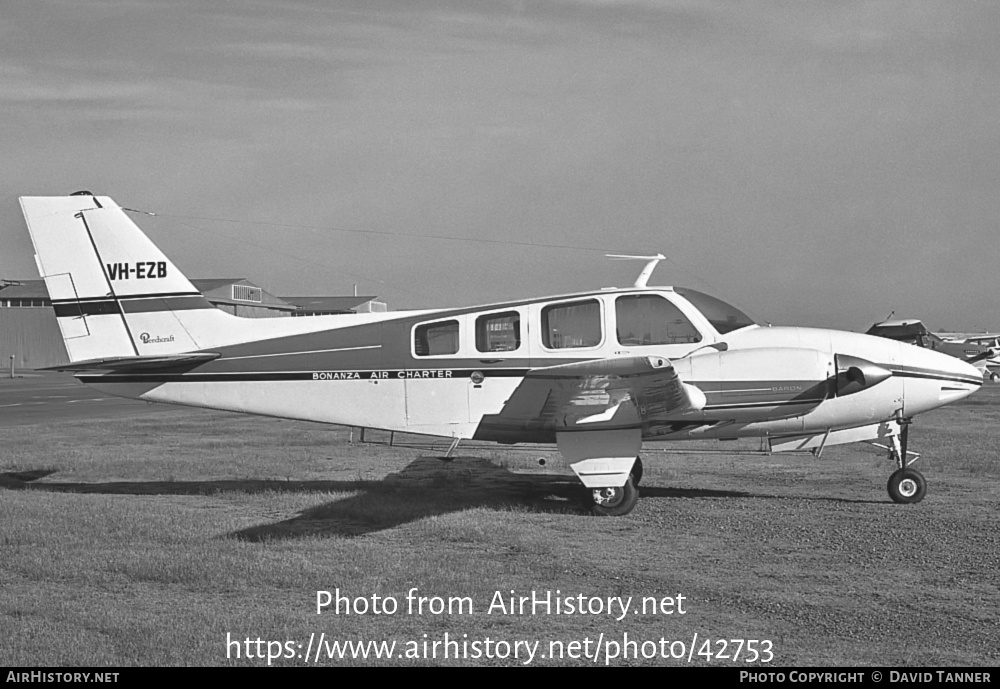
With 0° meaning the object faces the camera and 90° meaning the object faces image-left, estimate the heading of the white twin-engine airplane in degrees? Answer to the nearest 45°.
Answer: approximately 270°

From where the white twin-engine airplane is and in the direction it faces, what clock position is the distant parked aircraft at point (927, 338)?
The distant parked aircraft is roughly at 10 o'clock from the white twin-engine airplane.
